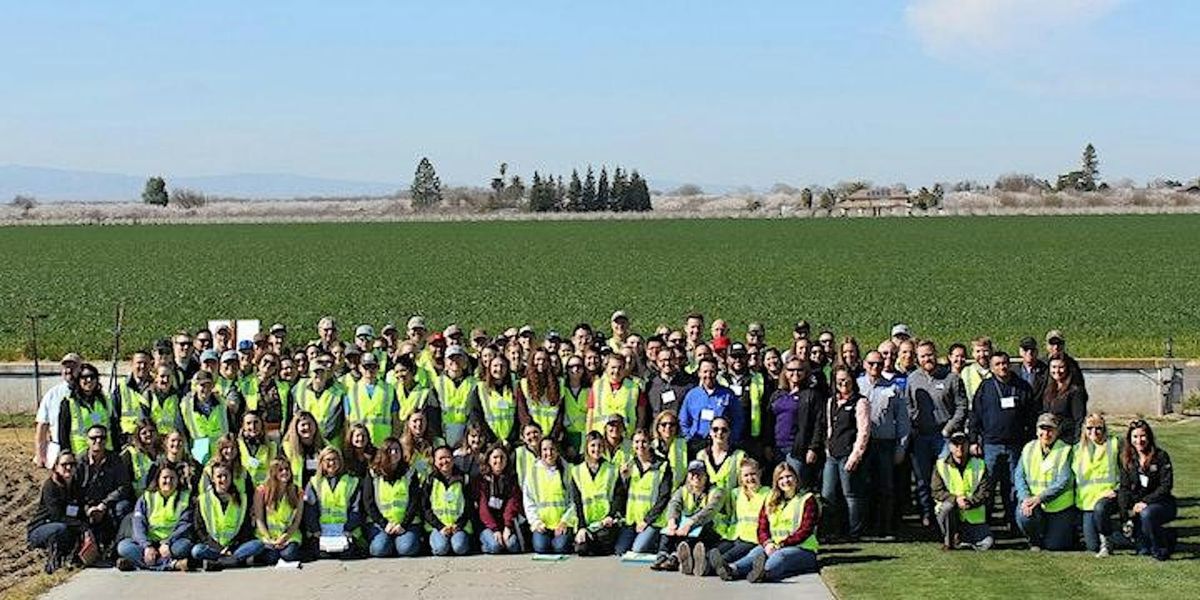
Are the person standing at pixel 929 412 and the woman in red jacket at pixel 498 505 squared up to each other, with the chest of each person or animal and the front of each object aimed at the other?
no

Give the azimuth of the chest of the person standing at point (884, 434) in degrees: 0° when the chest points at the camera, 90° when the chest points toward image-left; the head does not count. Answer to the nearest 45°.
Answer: approximately 0°

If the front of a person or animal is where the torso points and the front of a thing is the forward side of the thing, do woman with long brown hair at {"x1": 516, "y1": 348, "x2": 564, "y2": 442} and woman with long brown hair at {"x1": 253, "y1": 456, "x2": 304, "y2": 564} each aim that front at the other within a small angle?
no

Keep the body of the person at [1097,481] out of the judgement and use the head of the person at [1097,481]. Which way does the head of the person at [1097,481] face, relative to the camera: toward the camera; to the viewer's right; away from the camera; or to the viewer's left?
toward the camera

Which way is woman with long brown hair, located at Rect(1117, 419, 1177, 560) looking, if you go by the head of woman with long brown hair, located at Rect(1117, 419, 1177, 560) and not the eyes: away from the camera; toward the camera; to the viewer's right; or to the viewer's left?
toward the camera

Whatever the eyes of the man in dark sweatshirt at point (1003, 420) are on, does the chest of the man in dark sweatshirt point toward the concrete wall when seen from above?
no

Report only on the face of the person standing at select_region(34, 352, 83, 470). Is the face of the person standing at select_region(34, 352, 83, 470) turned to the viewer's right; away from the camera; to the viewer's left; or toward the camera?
toward the camera

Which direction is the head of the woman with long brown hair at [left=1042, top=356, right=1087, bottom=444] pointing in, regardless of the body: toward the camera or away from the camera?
toward the camera

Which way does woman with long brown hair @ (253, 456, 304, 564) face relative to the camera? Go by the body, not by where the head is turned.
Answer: toward the camera

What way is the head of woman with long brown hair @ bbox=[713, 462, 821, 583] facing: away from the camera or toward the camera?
toward the camera

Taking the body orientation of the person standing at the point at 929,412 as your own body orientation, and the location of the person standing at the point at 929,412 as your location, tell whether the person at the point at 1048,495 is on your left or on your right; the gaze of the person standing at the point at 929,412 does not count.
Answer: on your left

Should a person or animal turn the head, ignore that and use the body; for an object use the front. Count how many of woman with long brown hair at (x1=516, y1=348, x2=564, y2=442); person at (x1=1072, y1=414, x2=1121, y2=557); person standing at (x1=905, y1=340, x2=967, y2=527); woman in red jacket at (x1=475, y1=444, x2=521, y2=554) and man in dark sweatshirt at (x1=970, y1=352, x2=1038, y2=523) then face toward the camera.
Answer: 5

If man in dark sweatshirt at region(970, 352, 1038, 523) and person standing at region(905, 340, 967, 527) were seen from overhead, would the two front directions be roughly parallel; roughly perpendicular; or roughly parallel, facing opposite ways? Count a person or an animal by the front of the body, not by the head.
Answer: roughly parallel

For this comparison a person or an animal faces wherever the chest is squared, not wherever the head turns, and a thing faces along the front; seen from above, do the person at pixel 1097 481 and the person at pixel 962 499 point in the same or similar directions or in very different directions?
same or similar directions

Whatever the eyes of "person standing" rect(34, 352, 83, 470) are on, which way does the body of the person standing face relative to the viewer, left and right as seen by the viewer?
facing the viewer and to the right of the viewer

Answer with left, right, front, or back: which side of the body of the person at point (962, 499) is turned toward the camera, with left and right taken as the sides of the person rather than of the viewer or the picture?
front

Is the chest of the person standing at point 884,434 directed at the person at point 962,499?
no

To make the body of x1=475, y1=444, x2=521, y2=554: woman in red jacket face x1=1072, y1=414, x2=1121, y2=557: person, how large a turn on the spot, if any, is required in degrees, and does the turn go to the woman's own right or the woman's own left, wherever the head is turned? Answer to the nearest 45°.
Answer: approximately 90° to the woman's own left
